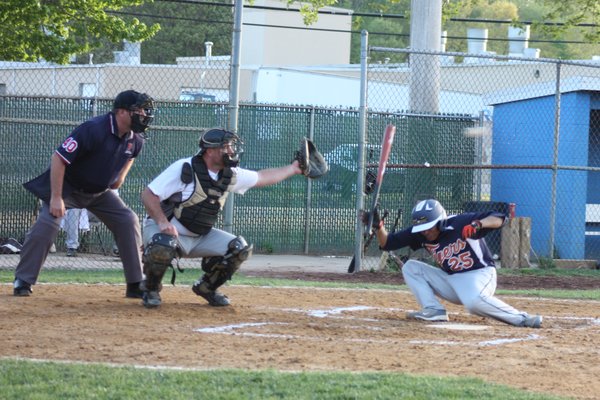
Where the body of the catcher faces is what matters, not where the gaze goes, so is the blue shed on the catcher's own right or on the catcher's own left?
on the catcher's own left

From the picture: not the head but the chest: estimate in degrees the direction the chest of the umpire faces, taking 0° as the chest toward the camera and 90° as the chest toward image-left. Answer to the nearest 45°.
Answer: approximately 315°

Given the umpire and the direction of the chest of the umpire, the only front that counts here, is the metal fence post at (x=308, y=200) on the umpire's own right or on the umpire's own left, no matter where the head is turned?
on the umpire's own left

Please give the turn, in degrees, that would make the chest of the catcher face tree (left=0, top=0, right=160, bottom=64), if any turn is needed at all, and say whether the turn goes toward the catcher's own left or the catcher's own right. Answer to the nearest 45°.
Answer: approximately 135° to the catcher's own left

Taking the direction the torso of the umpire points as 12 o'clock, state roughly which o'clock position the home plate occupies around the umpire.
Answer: The home plate is roughly at 11 o'clock from the umpire.

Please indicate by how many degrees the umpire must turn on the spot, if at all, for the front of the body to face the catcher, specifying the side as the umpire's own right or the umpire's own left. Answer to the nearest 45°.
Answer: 0° — they already face them

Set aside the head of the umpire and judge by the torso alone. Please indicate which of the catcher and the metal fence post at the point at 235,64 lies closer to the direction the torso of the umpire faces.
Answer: the catcher

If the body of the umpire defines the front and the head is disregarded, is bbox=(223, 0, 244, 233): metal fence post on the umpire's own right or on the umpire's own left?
on the umpire's own left

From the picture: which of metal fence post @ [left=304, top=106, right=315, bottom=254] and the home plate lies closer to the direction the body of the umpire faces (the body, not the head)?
the home plate
